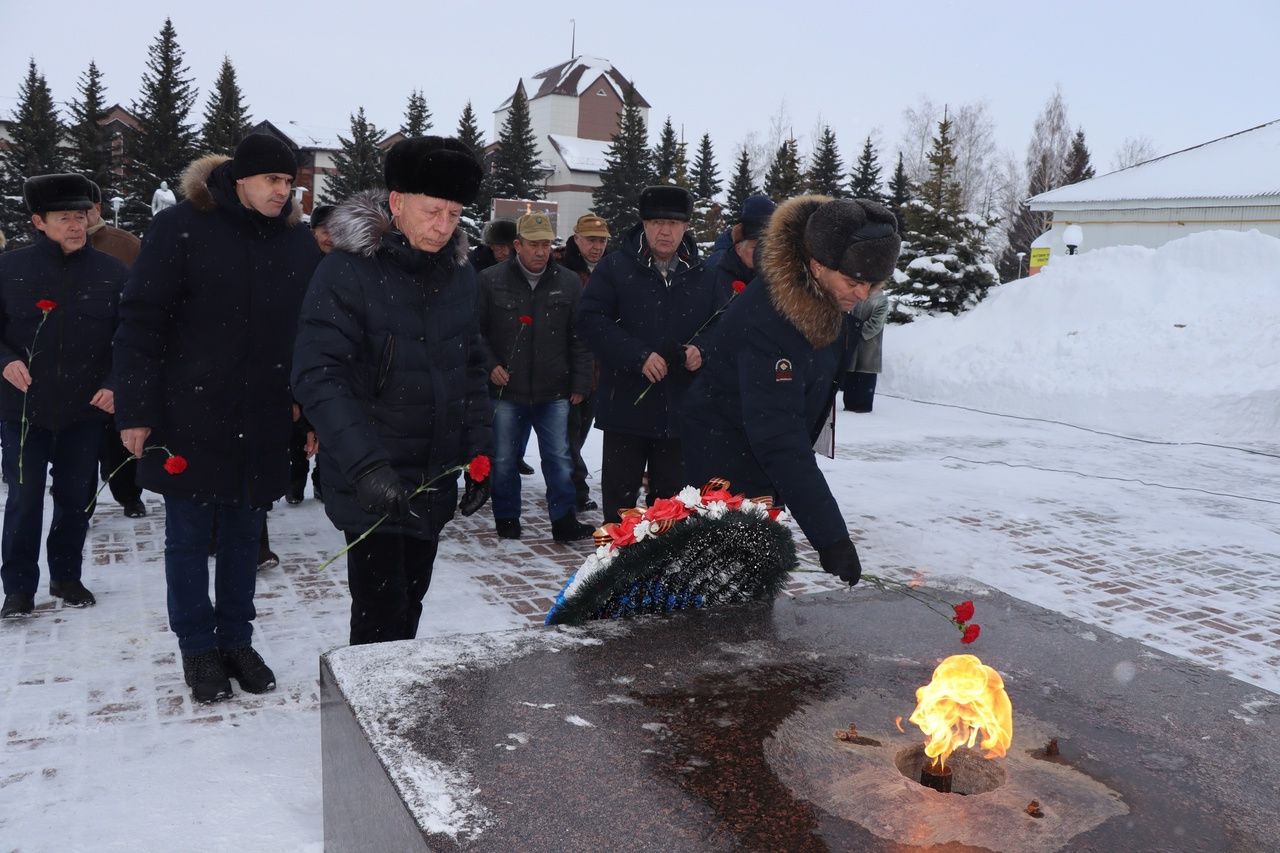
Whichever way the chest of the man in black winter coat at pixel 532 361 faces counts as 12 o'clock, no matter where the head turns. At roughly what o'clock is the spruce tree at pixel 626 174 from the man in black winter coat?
The spruce tree is roughly at 6 o'clock from the man in black winter coat.

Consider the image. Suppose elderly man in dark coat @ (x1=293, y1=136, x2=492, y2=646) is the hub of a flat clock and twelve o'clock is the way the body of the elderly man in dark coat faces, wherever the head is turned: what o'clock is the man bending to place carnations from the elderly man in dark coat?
The man bending to place carnations is roughly at 11 o'clock from the elderly man in dark coat.

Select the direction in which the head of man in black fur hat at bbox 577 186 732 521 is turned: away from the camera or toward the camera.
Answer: toward the camera

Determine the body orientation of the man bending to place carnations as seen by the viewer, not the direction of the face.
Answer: to the viewer's right

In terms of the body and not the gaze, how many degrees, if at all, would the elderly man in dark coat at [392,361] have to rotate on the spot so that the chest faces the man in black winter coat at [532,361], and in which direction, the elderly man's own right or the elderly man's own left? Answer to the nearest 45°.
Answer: approximately 135° to the elderly man's own left

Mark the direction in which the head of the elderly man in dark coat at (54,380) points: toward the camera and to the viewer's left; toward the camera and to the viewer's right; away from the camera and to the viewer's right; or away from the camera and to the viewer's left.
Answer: toward the camera and to the viewer's right

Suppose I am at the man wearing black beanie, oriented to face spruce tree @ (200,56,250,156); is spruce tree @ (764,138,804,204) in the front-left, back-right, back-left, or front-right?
front-right

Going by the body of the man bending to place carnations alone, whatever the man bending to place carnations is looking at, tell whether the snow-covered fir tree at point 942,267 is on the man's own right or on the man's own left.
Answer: on the man's own left

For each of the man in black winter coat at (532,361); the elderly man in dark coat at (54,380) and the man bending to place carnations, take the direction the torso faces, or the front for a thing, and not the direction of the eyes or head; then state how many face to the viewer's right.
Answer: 1

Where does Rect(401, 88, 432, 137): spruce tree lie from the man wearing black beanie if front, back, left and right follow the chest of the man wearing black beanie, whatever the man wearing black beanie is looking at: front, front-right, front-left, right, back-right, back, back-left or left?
back-left

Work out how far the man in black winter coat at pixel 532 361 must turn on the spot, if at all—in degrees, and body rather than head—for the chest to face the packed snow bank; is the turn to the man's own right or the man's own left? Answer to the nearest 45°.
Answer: approximately 135° to the man's own left

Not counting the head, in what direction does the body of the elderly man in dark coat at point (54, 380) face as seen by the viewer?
toward the camera

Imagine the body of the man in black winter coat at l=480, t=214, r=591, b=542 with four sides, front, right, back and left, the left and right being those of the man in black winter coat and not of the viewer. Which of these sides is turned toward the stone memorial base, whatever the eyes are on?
front

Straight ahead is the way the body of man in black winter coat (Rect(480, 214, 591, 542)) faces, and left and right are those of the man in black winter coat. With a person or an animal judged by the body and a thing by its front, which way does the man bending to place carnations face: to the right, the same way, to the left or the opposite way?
to the left

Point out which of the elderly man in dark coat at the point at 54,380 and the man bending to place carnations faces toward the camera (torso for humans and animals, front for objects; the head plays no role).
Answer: the elderly man in dark coat

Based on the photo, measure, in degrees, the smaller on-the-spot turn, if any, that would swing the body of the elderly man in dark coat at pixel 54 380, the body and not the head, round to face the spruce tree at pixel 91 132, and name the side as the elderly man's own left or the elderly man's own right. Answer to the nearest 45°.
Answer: approximately 180°

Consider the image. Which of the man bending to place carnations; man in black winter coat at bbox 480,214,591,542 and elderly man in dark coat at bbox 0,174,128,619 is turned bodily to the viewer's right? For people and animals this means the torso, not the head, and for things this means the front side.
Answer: the man bending to place carnations

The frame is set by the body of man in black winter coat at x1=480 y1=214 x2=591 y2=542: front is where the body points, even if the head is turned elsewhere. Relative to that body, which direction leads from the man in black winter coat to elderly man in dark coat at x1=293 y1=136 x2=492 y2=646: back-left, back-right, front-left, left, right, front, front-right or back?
front
